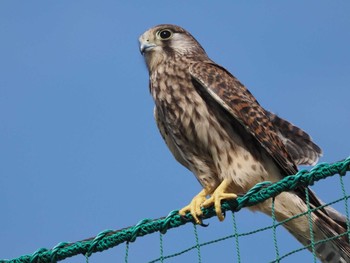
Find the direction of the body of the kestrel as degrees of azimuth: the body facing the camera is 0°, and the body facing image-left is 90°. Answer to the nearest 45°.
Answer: approximately 45°
